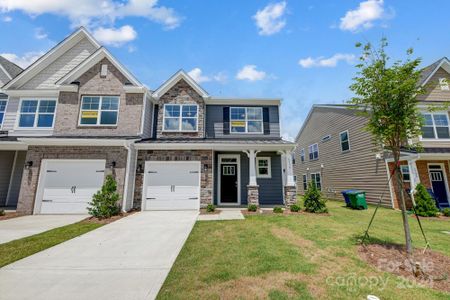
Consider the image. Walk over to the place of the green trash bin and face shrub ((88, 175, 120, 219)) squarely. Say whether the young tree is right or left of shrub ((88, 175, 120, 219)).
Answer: left

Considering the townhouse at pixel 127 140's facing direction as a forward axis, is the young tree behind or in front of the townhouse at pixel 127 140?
in front

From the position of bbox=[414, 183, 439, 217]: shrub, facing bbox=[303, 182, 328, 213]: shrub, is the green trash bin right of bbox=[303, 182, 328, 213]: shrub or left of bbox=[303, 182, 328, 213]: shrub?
right

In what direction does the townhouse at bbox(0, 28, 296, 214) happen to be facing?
toward the camera

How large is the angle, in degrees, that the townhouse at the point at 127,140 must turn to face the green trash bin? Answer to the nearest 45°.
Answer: approximately 90° to its left

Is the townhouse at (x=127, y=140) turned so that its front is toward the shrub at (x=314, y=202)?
no

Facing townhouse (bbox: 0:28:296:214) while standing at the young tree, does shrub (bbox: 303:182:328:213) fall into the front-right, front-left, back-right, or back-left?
front-right

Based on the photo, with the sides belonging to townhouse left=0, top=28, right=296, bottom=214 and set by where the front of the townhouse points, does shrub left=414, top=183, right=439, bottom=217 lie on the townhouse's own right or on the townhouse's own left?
on the townhouse's own left
